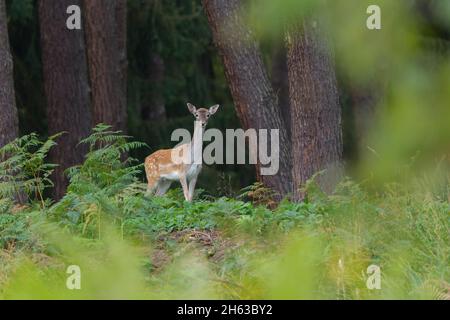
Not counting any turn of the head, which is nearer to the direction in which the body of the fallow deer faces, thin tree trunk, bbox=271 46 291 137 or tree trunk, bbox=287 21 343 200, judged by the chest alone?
the tree trunk

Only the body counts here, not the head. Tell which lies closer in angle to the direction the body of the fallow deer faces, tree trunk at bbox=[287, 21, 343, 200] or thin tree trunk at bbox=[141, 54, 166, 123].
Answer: the tree trunk

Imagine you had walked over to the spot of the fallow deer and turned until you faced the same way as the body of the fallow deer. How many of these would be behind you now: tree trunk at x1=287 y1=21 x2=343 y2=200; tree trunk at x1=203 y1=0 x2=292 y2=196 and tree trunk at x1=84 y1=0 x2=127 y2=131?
1

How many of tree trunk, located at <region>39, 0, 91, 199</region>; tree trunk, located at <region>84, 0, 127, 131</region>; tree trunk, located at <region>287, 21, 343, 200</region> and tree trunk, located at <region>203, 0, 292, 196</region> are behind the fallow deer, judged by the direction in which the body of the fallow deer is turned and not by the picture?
2

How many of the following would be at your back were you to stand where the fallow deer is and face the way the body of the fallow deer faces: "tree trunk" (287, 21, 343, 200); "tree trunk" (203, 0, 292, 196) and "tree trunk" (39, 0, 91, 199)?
1

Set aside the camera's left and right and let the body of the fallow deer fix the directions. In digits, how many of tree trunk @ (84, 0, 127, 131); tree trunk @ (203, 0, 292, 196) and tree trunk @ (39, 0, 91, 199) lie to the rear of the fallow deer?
2

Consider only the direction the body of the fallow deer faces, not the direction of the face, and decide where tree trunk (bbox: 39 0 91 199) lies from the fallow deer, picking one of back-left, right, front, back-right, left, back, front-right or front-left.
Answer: back

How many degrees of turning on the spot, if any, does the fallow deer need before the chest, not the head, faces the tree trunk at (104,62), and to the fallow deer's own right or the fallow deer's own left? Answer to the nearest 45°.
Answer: approximately 180°

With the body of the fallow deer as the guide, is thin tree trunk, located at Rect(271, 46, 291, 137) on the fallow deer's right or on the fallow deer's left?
on the fallow deer's left

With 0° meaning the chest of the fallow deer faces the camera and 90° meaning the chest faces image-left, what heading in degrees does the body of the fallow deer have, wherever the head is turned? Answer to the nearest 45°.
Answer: approximately 315°
